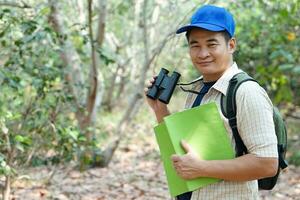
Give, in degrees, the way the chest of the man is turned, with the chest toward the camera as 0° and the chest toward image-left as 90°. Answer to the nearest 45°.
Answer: approximately 45°
